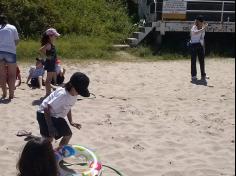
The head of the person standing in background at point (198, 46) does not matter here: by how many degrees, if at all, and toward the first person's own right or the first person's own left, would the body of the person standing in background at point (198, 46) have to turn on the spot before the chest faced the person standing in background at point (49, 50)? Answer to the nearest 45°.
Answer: approximately 45° to the first person's own right

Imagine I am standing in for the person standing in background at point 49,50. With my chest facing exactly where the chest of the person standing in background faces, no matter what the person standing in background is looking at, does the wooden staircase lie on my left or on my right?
on my left

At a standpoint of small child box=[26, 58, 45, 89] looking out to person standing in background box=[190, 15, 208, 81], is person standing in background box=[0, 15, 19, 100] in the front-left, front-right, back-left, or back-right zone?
back-right

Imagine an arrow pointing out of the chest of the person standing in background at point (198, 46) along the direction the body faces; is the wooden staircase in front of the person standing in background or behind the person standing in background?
behind

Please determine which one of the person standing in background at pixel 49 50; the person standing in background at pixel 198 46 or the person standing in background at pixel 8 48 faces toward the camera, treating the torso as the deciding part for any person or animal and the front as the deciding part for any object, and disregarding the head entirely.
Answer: the person standing in background at pixel 198 46
